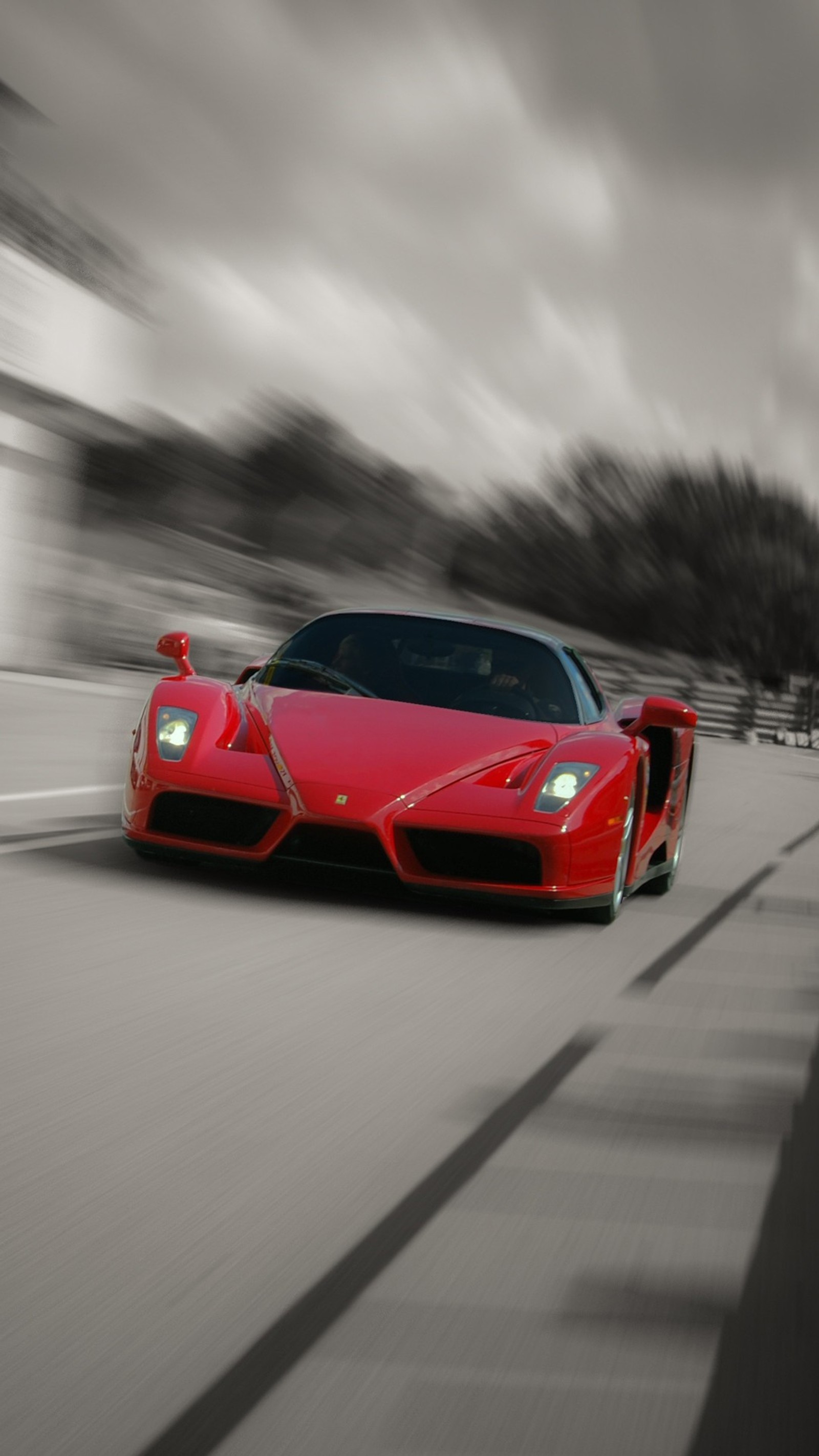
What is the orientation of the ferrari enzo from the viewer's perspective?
toward the camera
